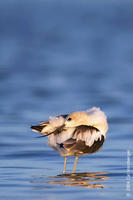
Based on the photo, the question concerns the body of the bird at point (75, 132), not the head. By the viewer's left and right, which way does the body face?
facing to the right of the viewer
